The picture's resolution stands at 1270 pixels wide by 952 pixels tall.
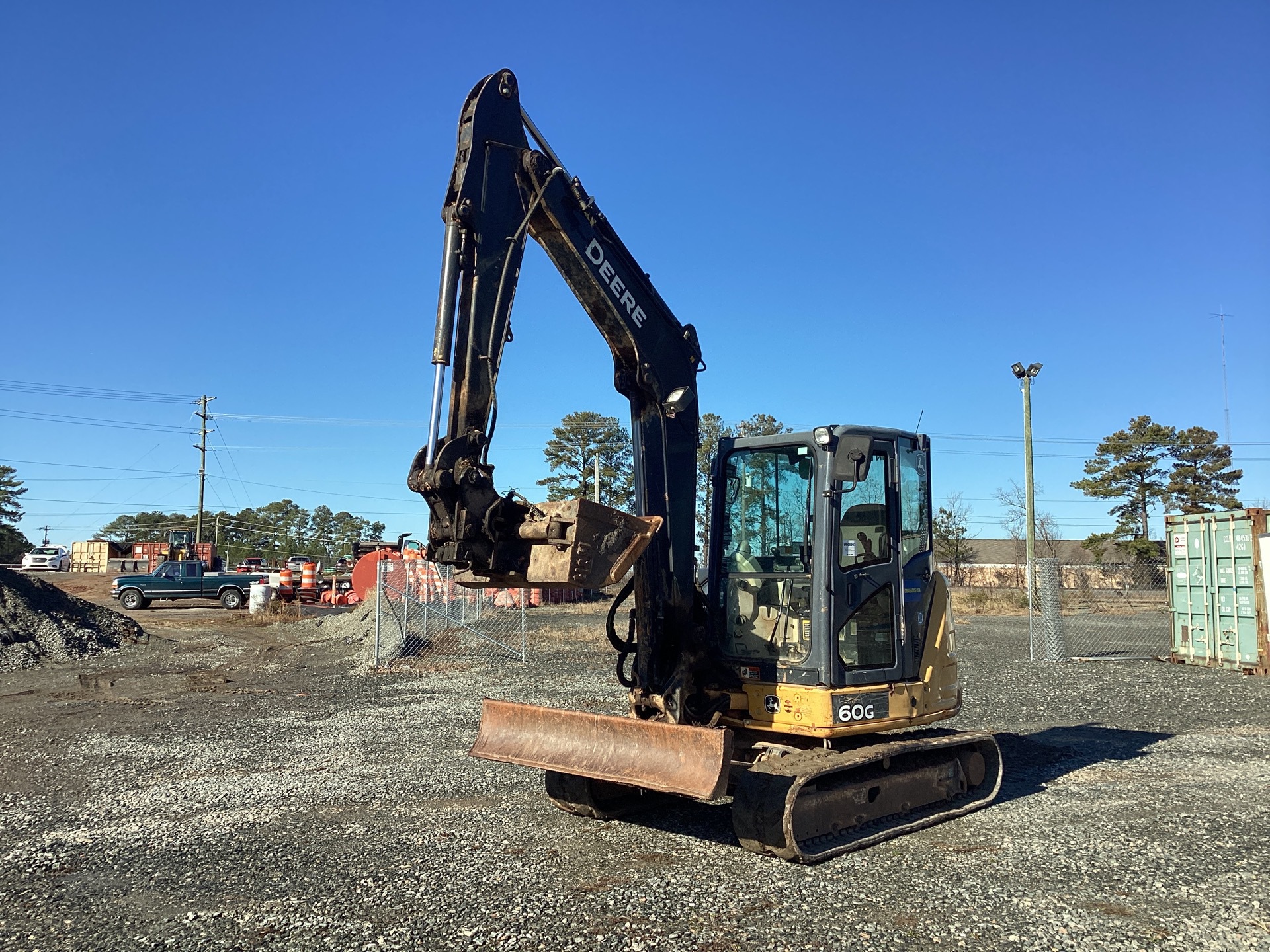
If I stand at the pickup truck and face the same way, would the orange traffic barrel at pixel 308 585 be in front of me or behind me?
behind

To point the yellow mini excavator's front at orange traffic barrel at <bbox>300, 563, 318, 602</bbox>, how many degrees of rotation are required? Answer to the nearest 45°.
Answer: approximately 90° to its right

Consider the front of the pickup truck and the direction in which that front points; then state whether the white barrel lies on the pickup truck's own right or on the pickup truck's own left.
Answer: on the pickup truck's own left

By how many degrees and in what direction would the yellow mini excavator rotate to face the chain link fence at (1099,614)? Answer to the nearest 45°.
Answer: approximately 180°

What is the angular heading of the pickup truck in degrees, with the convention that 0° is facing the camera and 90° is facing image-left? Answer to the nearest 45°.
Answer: approximately 90°

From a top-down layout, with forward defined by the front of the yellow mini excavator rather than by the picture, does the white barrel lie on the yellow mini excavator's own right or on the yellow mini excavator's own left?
on the yellow mini excavator's own right

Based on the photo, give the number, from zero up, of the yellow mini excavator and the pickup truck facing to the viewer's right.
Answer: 0

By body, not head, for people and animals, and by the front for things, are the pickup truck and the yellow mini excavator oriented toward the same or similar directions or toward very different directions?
same or similar directions

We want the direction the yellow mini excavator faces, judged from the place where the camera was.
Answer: facing the viewer and to the left of the viewer

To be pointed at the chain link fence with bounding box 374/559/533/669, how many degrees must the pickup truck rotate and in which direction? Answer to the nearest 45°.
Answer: approximately 90° to its left

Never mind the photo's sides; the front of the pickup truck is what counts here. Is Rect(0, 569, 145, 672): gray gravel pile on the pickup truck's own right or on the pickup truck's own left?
on the pickup truck's own left

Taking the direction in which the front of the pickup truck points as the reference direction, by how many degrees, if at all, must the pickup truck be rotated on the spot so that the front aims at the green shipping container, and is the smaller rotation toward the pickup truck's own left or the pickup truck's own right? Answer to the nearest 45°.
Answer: approximately 135° to the pickup truck's own left

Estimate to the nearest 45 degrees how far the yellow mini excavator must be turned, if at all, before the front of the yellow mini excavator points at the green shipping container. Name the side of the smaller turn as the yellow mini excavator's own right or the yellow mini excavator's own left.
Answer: approximately 180°

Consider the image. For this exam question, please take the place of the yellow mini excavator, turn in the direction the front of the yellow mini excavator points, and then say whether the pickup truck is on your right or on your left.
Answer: on your right
